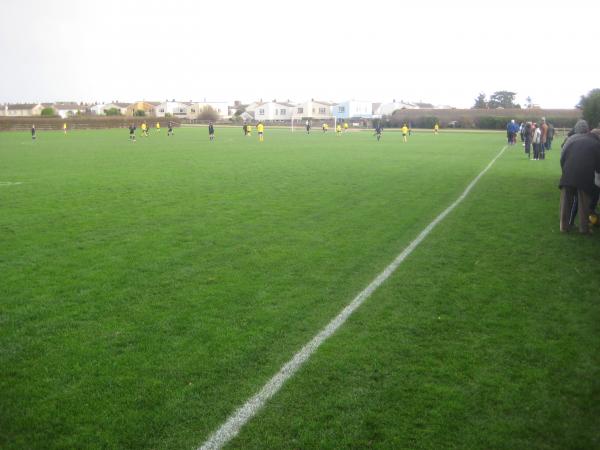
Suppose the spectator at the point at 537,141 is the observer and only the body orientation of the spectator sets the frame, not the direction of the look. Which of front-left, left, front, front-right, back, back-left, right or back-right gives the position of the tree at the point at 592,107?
back-right

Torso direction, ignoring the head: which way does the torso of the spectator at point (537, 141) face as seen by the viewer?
to the viewer's left

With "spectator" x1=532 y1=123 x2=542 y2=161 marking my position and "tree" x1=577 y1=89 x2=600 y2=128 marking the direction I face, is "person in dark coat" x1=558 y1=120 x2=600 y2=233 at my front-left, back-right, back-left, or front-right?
back-right

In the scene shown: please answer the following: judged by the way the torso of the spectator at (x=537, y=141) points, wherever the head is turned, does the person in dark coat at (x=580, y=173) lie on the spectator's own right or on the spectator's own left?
on the spectator's own left
